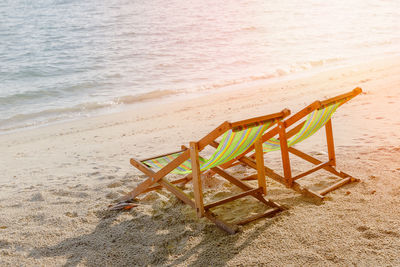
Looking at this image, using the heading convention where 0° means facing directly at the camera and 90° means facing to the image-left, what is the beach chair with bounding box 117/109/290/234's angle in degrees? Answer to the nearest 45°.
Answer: approximately 135°

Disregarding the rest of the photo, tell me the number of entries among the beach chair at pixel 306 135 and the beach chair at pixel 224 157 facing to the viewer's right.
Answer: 0

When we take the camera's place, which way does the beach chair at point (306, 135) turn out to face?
facing away from the viewer and to the left of the viewer

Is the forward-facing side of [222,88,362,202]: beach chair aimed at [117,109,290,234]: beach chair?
no

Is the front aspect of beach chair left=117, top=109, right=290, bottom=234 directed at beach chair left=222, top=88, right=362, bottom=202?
no

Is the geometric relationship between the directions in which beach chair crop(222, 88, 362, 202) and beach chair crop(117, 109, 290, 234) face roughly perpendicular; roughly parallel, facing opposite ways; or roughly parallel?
roughly parallel
